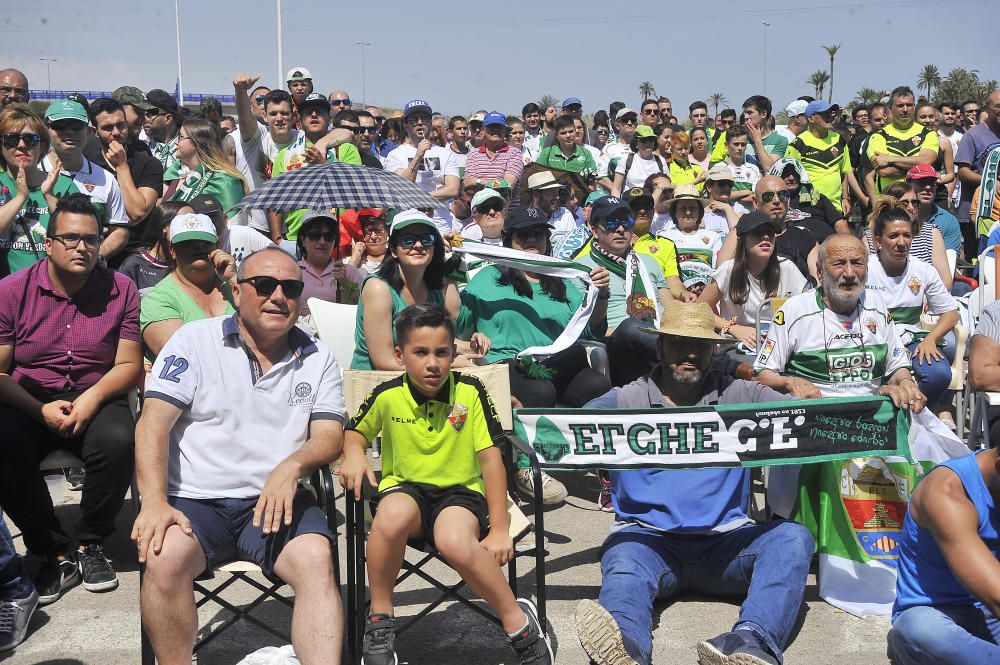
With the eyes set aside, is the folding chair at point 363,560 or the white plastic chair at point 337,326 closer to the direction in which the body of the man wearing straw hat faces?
the folding chair

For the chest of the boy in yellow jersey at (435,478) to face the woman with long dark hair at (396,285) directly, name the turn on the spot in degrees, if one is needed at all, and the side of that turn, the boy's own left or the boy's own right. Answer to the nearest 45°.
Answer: approximately 180°

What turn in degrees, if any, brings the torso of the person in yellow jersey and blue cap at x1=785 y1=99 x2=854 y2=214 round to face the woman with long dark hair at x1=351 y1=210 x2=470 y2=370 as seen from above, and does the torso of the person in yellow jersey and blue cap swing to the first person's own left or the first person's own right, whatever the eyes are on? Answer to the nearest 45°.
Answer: approximately 45° to the first person's own right

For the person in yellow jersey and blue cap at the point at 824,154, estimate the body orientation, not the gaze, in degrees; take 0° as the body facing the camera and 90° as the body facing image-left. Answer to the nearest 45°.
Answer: approximately 315°

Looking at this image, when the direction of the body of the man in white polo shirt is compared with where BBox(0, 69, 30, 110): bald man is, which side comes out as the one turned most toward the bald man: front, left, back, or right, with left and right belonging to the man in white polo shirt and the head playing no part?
back

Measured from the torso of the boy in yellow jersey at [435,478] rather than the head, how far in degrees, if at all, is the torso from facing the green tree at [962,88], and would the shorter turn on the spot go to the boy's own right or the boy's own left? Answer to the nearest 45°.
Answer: approximately 135° to the boy's own left

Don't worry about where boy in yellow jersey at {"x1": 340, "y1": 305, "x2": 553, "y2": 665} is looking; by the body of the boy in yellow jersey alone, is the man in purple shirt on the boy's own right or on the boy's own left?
on the boy's own right

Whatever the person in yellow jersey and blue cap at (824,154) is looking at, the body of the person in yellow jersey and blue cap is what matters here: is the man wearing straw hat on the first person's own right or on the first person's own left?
on the first person's own right

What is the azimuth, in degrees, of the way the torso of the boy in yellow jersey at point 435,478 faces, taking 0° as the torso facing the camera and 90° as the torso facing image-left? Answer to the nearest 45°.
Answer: approximately 0°

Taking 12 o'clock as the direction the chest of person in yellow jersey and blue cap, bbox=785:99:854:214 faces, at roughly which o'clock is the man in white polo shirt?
The man in white polo shirt is roughly at 2 o'clock from the person in yellow jersey and blue cap.

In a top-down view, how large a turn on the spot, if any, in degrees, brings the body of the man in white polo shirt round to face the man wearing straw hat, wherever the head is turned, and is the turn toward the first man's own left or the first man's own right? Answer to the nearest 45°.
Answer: approximately 90° to the first man's own left
